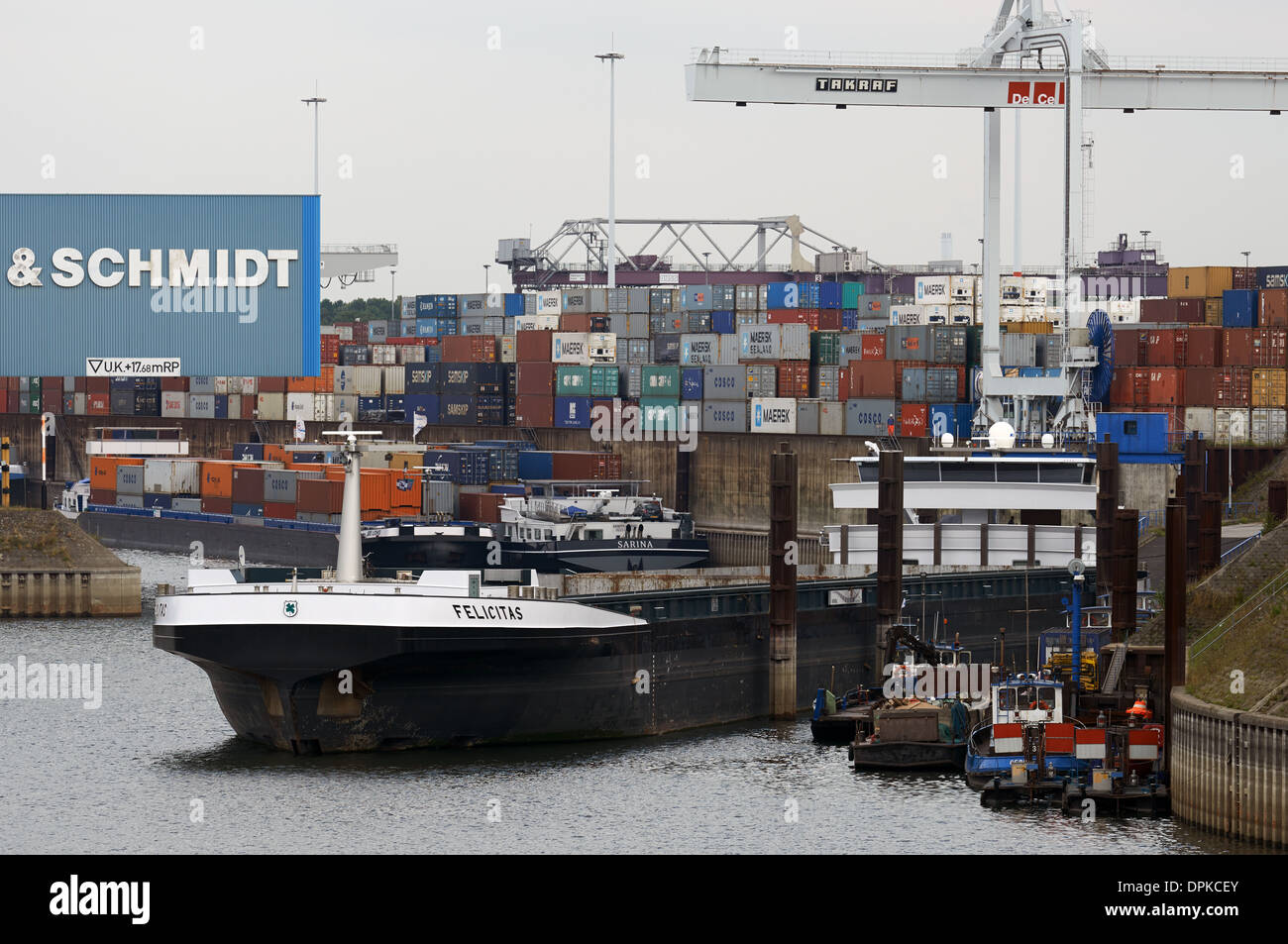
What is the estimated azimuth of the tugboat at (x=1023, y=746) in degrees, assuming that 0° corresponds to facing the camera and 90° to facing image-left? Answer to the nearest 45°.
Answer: approximately 0°
